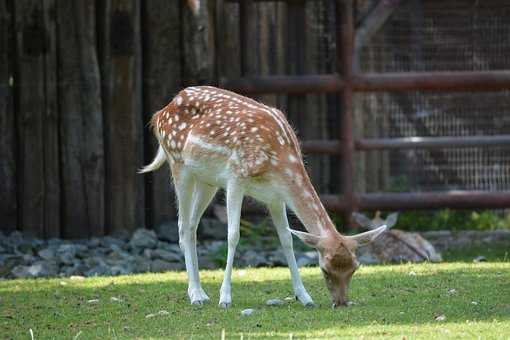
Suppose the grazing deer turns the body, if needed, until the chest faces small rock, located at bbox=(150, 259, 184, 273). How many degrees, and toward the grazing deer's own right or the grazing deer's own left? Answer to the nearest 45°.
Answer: approximately 135° to the grazing deer's own left

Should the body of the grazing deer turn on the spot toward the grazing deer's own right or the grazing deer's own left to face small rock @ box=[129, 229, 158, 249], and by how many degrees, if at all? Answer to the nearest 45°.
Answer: approximately 135° to the grazing deer's own left

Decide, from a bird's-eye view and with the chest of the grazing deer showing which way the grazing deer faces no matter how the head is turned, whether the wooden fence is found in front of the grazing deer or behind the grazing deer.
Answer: behind

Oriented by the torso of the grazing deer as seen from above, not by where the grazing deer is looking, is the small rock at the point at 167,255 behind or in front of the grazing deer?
behind

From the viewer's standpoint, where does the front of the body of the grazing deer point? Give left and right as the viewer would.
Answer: facing the viewer and to the right of the viewer

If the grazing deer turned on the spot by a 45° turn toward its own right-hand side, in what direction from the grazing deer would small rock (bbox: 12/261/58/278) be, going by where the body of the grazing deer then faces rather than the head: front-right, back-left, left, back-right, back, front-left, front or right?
back-right

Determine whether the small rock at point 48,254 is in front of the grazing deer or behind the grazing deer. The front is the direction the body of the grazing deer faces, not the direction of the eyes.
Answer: behind

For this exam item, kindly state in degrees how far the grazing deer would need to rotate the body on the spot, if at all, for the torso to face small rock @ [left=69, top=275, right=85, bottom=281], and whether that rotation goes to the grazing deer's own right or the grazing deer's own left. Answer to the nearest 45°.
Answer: approximately 180°
